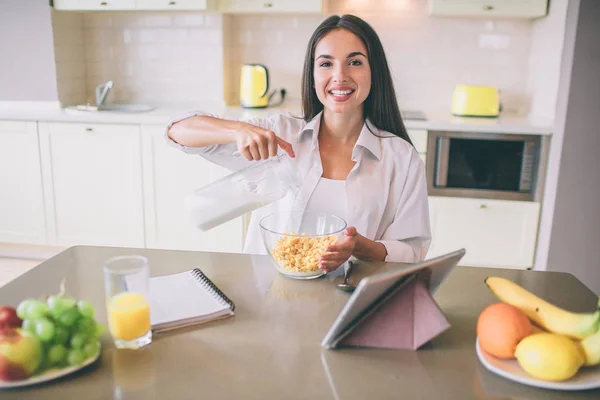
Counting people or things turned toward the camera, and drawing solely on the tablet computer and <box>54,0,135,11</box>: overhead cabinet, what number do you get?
1

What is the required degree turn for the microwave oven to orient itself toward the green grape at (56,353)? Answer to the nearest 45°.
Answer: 0° — it already faces it

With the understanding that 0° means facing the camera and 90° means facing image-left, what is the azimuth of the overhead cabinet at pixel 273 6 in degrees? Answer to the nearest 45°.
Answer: approximately 0°

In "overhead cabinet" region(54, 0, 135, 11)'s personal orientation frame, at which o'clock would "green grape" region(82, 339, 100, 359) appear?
The green grape is roughly at 12 o'clock from the overhead cabinet.

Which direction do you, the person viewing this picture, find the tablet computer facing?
facing away from the viewer and to the left of the viewer

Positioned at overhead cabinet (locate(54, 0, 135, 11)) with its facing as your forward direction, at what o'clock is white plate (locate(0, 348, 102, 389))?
The white plate is roughly at 12 o'clock from the overhead cabinet.
